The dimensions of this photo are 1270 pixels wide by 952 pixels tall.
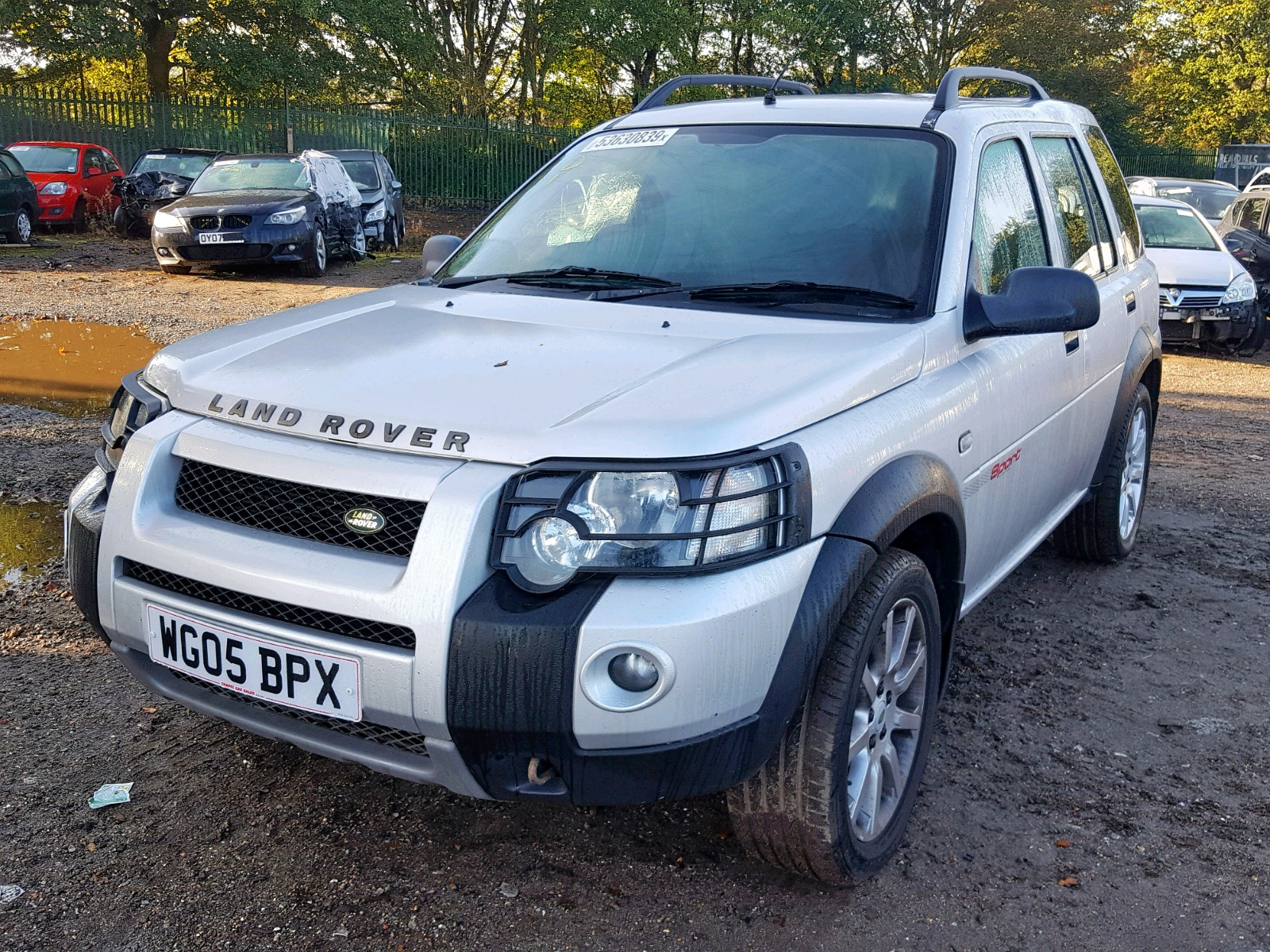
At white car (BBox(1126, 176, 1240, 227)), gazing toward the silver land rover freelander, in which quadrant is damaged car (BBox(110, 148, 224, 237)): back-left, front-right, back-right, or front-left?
front-right

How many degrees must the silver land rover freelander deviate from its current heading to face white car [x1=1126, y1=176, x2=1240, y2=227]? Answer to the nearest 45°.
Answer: approximately 180°

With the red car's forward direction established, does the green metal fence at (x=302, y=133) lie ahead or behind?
behind

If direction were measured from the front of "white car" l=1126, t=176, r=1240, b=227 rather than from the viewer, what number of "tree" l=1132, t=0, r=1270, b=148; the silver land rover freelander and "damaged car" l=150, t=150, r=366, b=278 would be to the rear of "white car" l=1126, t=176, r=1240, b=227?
1

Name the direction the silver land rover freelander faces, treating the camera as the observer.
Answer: facing the viewer and to the left of the viewer

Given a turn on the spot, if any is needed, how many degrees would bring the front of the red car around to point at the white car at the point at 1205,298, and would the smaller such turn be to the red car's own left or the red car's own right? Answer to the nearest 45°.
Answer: approximately 90° to the red car's own left

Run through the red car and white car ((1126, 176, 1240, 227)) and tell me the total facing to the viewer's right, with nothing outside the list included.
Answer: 0

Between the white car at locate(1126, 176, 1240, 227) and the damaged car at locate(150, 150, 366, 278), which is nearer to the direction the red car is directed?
the damaged car

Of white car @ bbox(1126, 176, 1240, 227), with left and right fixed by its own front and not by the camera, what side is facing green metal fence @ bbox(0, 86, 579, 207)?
right

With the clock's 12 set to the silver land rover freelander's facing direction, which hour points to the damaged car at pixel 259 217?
The damaged car is roughly at 4 o'clock from the silver land rover freelander.

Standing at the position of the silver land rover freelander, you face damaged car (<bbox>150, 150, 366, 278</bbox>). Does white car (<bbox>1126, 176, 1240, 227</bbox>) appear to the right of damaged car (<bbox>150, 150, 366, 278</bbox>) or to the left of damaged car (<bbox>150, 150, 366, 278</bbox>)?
right

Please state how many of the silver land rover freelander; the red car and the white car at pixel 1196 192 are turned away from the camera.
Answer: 0

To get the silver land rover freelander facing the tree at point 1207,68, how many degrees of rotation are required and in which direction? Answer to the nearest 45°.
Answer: approximately 180°

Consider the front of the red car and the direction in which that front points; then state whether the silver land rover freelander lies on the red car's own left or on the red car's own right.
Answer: on the red car's own left

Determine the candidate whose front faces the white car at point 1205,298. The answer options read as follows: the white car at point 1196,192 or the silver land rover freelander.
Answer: the white car at point 1196,192

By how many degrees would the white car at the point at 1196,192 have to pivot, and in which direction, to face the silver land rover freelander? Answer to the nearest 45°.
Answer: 0° — it already faces it

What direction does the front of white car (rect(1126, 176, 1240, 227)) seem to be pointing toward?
toward the camera
